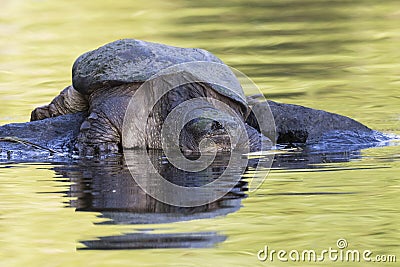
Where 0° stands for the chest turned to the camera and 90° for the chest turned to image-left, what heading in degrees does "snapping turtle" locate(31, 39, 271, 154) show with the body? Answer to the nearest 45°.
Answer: approximately 315°
